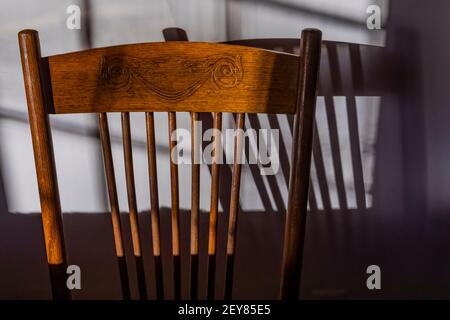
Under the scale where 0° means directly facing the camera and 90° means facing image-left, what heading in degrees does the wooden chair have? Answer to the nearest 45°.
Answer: approximately 0°
